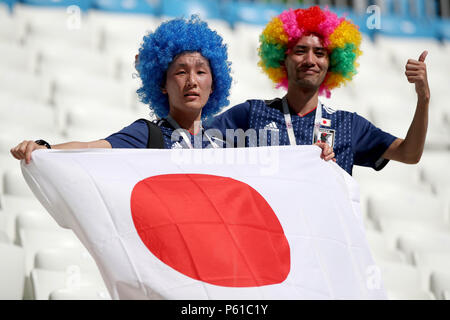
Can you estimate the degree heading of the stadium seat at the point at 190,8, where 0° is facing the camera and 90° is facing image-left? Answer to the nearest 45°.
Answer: approximately 0°

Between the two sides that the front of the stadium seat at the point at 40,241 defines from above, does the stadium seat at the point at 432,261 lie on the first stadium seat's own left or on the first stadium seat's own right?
on the first stadium seat's own left

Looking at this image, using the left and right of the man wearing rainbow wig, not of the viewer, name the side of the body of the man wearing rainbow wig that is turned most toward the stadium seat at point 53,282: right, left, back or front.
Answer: right

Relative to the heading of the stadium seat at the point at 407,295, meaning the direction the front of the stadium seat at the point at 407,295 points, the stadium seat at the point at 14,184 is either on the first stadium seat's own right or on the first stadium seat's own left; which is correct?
on the first stadium seat's own right

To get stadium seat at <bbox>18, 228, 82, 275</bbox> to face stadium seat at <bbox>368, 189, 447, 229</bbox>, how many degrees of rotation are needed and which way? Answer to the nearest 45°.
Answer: approximately 90° to its left

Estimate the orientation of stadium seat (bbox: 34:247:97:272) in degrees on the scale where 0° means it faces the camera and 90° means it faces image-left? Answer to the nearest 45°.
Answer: approximately 0°
